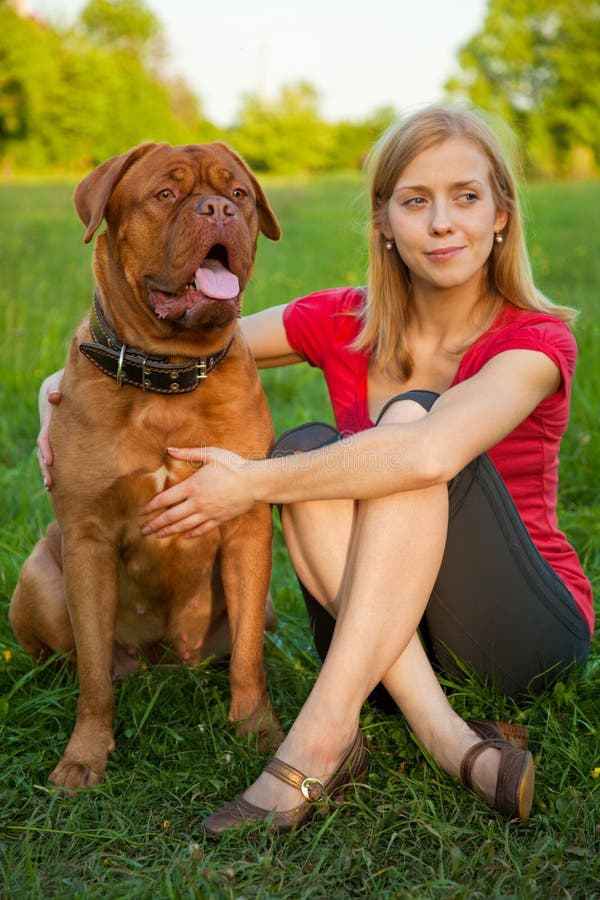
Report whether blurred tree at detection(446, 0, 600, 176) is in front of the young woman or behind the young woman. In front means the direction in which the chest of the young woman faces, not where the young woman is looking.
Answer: behind

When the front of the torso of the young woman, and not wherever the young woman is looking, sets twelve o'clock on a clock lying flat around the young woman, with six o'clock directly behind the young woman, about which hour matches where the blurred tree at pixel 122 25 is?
The blurred tree is roughly at 4 o'clock from the young woman.

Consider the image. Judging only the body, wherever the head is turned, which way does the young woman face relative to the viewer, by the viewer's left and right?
facing the viewer and to the left of the viewer

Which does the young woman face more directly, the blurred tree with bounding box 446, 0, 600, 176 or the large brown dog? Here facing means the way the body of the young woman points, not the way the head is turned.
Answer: the large brown dog

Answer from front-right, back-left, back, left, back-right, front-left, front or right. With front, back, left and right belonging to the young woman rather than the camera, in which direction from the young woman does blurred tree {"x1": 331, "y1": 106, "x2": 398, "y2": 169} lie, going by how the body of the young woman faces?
back-right

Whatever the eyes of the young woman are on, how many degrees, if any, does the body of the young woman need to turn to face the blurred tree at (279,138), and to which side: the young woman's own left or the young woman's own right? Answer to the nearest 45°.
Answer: approximately 135° to the young woman's own right

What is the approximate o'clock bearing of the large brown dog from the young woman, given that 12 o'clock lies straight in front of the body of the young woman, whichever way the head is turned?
The large brown dog is roughly at 2 o'clock from the young woman.
